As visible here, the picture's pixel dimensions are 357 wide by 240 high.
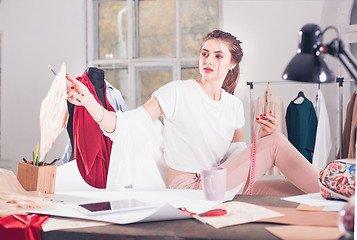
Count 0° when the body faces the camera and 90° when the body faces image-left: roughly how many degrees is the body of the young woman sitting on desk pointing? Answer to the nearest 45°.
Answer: approximately 0°

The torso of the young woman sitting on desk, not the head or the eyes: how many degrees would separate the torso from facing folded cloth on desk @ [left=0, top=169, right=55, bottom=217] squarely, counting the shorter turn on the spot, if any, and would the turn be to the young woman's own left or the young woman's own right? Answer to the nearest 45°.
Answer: approximately 45° to the young woman's own right

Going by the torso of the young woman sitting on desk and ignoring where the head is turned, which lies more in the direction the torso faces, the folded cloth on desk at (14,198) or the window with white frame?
the folded cloth on desk

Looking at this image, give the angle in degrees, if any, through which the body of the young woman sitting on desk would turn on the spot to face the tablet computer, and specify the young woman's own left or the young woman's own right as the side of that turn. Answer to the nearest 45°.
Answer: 0° — they already face it

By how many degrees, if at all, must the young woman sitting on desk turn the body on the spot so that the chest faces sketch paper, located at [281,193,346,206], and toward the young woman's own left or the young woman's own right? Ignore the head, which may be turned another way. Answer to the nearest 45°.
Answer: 0° — they already face it
